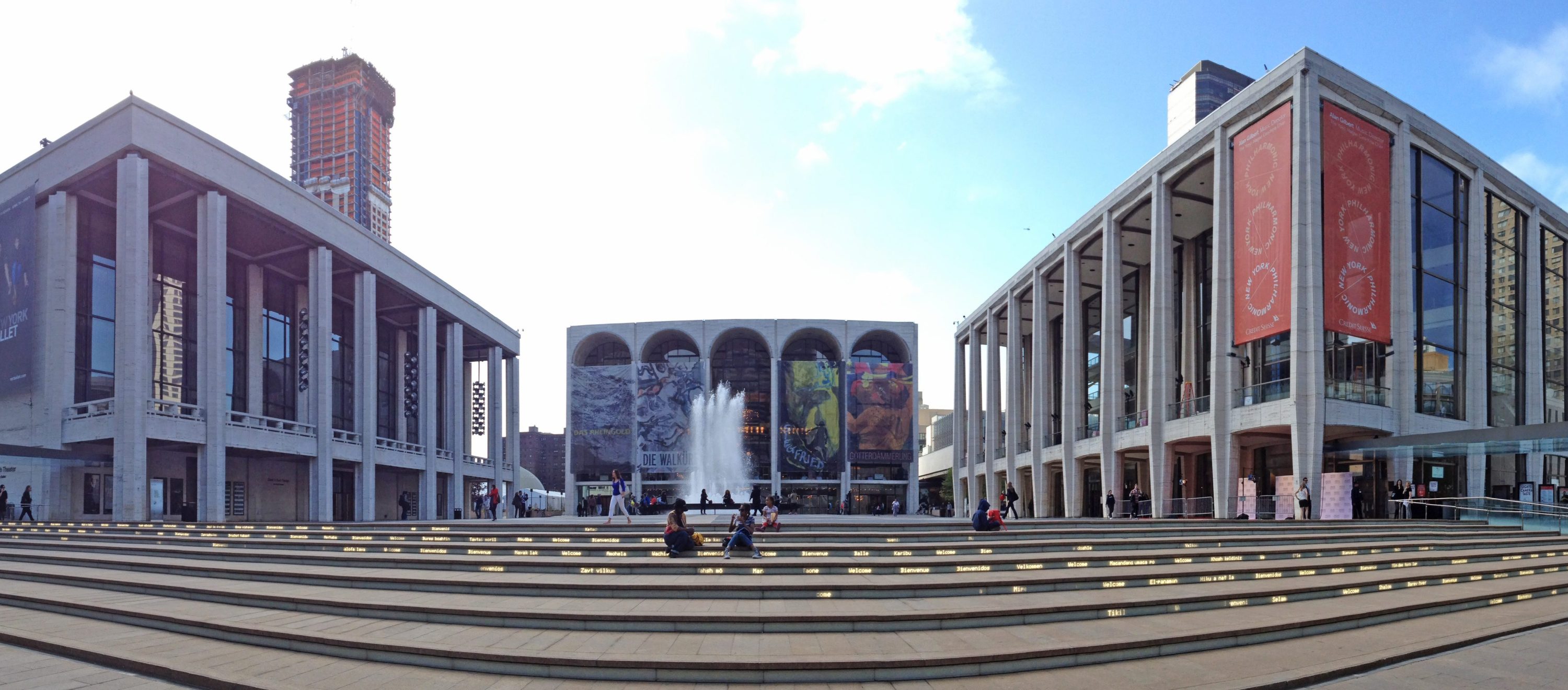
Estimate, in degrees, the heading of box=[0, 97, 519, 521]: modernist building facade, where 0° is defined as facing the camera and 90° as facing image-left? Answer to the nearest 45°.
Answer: approximately 315°

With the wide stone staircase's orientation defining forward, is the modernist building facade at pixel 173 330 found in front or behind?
behind

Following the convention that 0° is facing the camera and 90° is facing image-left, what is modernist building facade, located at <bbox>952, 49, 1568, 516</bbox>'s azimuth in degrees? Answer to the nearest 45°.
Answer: approximately 45°

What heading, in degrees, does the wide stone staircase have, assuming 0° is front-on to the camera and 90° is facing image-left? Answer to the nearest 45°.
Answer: approximately 0°
